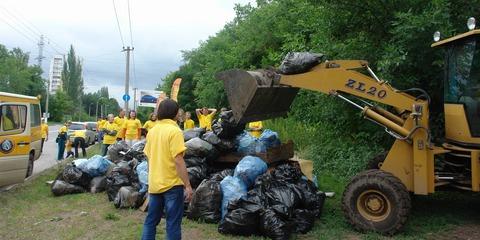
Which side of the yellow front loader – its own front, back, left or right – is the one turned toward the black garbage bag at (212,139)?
front

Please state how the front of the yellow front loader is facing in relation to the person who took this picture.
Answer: facing to the left of the viewer

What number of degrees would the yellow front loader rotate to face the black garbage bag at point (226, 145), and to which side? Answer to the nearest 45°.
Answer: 0° — it already faces it

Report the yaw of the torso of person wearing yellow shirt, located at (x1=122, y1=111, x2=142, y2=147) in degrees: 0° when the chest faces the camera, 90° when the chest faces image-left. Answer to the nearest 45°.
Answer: approximately 0°

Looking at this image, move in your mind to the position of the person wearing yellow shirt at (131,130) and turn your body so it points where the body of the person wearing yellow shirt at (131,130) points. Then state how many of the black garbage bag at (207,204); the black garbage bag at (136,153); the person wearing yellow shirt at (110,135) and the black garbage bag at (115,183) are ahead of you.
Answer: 3

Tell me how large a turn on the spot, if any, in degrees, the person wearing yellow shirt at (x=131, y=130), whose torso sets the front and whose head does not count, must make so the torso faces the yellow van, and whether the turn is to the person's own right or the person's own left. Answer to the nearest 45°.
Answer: approximately 45° to the person's own right

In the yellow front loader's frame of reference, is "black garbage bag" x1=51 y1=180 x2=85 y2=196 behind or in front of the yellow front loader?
in front

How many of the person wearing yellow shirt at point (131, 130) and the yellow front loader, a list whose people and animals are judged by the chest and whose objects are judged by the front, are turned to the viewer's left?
1

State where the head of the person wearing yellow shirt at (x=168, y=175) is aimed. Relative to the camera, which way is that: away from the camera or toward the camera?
away from the camera

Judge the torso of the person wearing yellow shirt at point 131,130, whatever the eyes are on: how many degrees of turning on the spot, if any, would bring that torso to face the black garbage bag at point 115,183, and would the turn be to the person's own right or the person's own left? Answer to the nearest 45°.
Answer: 0° — they already face it

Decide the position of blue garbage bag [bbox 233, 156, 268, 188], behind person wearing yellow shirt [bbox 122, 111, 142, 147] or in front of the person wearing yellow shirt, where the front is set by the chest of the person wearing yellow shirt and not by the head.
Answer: in front

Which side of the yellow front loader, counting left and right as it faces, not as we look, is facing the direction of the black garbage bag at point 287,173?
front
